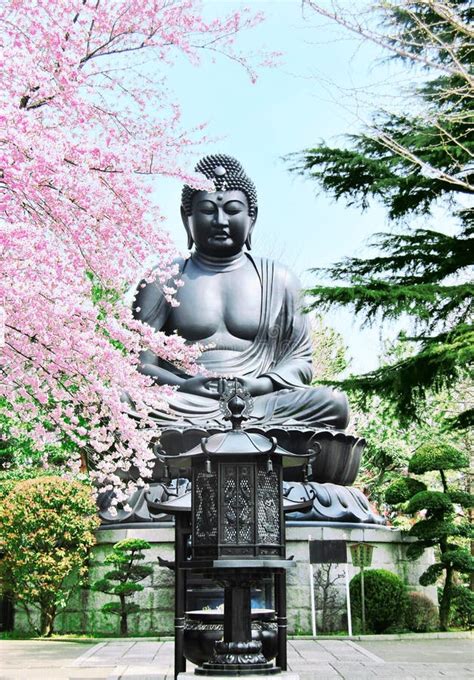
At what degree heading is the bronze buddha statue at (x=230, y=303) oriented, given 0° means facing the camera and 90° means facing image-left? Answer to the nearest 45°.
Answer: approximately 0°
